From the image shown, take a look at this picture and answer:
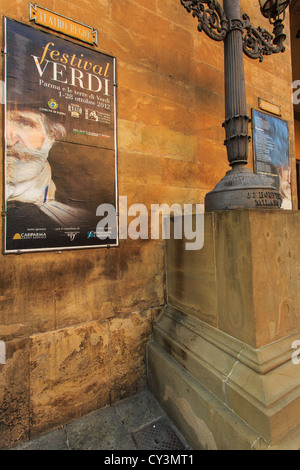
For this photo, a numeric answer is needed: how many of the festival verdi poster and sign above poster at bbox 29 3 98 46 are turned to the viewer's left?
0

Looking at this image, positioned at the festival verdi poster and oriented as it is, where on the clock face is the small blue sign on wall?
The small blue sign on wall is roughly at 10 o'clock from the festival verdi poster.

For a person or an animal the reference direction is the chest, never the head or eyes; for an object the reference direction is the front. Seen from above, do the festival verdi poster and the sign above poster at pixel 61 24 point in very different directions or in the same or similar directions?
same or similar directions

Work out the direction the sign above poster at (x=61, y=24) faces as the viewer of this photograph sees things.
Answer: facing the viewer and to the right of the viewer

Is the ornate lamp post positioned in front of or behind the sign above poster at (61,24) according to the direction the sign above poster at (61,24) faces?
in front

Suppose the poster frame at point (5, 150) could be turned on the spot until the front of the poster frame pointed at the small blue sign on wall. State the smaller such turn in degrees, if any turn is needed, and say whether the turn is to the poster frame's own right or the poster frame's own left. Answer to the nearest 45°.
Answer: approximately 45° to the poster frame's own left

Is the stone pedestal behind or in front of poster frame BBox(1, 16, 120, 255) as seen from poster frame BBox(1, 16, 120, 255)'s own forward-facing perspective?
in front

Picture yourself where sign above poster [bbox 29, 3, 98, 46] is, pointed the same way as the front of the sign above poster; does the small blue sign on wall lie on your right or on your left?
on your left

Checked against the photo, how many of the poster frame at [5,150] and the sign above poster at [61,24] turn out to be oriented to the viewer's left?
0

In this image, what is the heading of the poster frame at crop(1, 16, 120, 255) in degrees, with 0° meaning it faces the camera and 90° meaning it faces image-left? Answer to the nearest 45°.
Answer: approximately 315°

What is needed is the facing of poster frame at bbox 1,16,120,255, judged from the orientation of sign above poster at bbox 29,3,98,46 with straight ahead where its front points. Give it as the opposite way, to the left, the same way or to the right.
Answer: the same way
